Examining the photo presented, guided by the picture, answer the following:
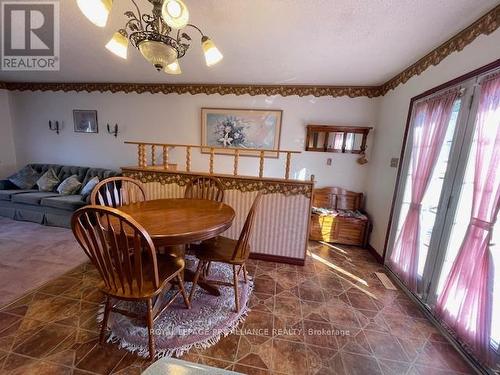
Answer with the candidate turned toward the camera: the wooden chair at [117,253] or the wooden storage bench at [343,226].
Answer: the wooden storage bench

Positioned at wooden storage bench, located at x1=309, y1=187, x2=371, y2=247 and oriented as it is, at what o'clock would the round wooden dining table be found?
The round wooden dining table is roughly at 1 o'clock from the wooden storage bench.

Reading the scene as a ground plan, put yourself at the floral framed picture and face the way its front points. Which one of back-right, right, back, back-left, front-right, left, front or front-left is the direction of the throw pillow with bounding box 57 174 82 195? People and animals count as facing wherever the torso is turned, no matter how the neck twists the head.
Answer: right

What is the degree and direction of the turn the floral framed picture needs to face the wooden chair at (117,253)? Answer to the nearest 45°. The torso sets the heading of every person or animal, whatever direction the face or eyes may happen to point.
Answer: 0° — it already faces it

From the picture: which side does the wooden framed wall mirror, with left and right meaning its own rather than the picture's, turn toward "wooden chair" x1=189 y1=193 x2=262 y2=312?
front

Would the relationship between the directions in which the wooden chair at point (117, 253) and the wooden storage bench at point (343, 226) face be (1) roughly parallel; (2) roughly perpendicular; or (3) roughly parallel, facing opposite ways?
roughly parallel, facing opposite ways

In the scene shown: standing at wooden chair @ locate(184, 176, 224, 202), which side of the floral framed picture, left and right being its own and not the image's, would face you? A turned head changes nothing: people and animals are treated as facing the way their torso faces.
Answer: front

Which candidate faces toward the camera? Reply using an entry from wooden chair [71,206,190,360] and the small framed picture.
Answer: the small framed picture

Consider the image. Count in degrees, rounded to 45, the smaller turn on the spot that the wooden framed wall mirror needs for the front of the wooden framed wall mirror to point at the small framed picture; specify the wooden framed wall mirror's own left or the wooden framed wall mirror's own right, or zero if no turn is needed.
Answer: approximately 90° to the wooden framed wall mirror's own right

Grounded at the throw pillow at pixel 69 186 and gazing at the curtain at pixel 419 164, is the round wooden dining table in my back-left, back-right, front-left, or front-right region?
front-right

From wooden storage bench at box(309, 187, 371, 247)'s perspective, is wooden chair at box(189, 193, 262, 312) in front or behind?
in front

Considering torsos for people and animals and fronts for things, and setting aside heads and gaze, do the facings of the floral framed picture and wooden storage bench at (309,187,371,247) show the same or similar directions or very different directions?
same or similar directions

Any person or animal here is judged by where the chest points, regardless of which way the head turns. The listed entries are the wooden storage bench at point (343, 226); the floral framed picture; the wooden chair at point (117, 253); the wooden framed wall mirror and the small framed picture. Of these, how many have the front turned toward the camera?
4

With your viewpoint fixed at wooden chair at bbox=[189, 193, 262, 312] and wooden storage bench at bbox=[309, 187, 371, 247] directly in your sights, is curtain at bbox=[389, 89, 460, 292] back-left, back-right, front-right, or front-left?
front-right

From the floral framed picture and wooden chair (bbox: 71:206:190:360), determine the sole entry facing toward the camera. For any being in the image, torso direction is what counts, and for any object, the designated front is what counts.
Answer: the floral framed picture

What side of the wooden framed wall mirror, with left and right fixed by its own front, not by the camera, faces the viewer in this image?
front

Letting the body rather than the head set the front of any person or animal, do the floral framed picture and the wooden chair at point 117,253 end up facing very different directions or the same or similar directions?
very different directions

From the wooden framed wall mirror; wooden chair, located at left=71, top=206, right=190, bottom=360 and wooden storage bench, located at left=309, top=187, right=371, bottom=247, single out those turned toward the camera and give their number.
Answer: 2
